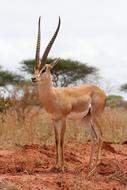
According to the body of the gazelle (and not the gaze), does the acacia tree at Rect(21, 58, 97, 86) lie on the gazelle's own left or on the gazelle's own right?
on the gazelle's own right

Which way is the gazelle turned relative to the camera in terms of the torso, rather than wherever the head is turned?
to the viewer's left
